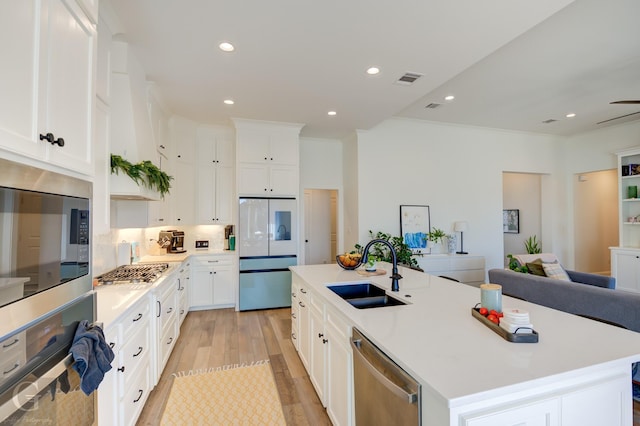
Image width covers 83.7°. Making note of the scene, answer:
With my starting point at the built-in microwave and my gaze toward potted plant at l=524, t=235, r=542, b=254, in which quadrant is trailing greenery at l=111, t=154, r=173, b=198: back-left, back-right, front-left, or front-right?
front-left

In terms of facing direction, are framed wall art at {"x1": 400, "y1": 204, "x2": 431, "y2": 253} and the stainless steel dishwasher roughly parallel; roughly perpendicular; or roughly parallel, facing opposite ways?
roughly perpendicular

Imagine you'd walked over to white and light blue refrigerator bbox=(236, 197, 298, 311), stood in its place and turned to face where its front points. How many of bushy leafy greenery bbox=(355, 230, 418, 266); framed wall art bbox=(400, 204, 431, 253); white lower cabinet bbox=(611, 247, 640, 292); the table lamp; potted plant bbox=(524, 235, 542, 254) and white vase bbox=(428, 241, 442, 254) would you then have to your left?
6

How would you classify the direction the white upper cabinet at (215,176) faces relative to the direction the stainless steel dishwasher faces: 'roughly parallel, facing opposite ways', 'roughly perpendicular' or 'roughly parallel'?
roughly perpendicular

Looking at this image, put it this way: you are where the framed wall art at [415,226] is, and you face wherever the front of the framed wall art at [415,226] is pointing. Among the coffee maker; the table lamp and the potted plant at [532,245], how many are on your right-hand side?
1

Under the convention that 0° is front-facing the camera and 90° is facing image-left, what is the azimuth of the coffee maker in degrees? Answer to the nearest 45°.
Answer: approximately 315°

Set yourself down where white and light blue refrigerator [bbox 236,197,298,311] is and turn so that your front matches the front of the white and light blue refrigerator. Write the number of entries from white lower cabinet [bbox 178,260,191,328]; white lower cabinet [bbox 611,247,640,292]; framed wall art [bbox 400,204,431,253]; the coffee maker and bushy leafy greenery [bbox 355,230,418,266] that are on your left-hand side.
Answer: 3

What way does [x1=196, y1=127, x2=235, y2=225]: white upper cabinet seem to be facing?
toward the camera

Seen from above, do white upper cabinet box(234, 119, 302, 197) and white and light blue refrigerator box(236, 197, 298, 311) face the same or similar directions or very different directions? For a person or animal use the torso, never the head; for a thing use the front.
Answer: same or similar directions

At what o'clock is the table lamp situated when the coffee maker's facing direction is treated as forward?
The table lamp is roughly at 11 o'clock from the coffee maker.

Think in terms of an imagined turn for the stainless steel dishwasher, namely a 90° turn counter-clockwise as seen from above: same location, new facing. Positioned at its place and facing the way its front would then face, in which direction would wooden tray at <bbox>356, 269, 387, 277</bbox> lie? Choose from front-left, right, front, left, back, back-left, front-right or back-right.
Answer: back-left

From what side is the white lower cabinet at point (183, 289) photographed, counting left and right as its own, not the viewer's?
right

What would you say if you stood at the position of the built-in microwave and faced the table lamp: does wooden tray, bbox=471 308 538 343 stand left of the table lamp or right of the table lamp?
right

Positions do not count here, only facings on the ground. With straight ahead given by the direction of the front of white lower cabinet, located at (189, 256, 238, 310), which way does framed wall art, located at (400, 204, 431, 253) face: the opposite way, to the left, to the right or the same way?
the same way

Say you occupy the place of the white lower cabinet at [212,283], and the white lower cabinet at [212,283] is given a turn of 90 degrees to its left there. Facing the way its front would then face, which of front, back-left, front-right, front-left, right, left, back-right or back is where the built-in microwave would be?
right

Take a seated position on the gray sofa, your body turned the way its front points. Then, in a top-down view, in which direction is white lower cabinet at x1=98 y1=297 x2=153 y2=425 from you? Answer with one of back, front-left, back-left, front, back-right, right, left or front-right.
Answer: back

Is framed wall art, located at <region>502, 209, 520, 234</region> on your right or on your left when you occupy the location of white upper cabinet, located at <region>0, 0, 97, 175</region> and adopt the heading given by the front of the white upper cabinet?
on your left

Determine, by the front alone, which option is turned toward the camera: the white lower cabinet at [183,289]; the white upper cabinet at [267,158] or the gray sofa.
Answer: the white upper cabinet
